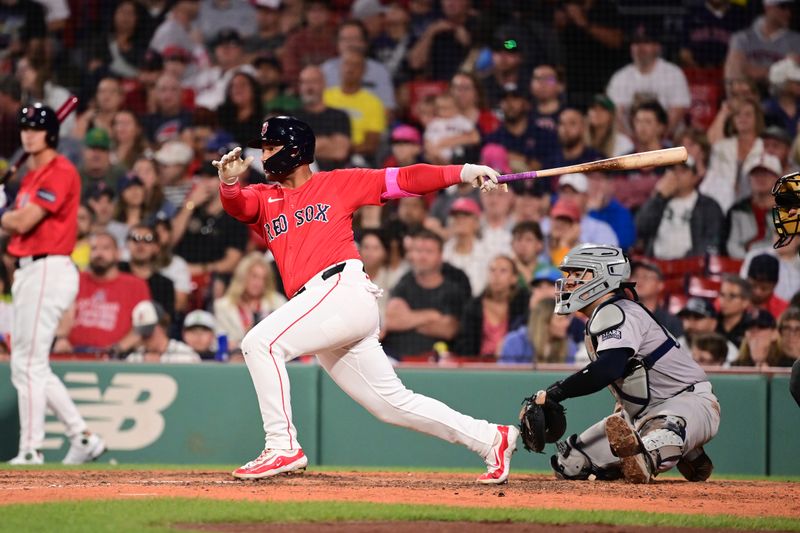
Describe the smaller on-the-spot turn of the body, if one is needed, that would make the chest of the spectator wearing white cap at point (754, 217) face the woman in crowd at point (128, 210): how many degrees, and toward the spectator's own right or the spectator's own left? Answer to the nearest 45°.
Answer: approximately 90° to the spectator's own right

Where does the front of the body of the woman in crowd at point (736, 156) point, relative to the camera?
toward the camera

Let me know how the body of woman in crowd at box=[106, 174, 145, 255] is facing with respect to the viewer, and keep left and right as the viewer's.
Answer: facing the viewer

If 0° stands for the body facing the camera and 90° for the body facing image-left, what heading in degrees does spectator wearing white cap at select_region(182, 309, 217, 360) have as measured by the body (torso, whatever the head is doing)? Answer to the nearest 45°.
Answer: approximately 0°

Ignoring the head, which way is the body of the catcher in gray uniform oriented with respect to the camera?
to the viewer's left

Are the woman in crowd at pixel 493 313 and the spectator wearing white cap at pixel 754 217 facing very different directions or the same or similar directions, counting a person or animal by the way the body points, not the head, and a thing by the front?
same or similar directions

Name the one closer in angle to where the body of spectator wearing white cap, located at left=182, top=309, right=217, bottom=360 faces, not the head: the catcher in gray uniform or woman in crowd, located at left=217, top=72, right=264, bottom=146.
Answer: the catcher in gray uniform

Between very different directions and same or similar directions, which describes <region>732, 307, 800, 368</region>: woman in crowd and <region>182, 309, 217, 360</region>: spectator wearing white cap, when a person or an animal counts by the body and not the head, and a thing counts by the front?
same or similar directions

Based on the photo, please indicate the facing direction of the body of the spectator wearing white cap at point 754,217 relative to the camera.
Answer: toward the camera

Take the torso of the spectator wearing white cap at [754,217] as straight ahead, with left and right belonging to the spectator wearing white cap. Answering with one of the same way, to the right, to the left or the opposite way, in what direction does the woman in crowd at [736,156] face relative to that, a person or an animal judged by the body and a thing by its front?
the same way

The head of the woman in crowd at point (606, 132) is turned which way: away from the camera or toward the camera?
toward the camera

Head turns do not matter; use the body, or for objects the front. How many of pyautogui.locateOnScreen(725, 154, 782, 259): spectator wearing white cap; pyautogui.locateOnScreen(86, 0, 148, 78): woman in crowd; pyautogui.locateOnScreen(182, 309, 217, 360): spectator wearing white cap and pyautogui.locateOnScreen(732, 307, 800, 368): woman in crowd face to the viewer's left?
0

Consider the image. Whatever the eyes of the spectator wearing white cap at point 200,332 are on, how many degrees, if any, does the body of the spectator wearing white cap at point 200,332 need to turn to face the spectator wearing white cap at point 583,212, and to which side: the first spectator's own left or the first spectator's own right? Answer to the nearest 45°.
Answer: approximately 90° to the first spectator's own left

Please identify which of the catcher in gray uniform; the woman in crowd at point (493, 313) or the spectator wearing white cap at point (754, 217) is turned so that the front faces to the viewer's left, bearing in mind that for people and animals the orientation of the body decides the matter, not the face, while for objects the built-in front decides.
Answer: the catcher in gray uniform

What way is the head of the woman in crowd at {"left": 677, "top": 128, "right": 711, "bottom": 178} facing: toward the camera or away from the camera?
toward the camera

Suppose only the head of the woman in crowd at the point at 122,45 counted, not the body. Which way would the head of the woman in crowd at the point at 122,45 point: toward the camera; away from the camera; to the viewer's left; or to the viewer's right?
toward the camera
